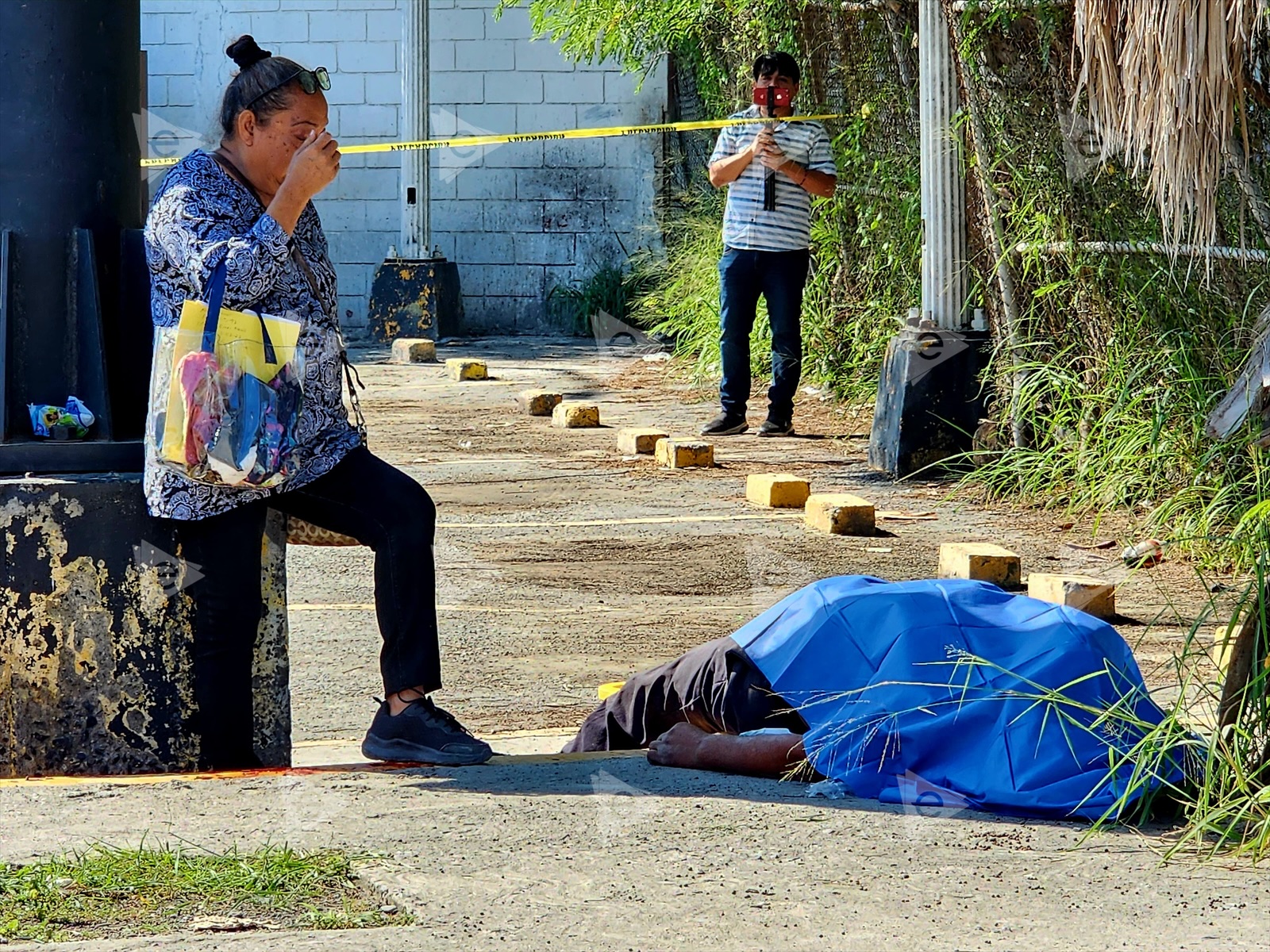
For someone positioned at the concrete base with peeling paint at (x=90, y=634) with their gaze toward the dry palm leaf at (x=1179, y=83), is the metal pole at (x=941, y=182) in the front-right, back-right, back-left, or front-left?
front-left

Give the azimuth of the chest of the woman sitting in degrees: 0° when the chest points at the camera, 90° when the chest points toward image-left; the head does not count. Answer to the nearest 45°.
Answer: approximately 270°

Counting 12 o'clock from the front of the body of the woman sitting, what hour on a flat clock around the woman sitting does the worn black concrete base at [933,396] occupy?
The worn black concrete base is roughly at 10 o'clock from the woman sitting.

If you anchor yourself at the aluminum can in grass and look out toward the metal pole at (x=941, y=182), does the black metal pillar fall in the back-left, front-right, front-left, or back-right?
back-left

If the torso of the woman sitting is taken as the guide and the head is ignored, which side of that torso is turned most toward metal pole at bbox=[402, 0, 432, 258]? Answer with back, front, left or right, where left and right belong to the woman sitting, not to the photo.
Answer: left

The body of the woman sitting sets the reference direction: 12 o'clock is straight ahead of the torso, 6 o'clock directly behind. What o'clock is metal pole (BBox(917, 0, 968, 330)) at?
The metal pole is roughly at 10 o'clock from the woman sitting.

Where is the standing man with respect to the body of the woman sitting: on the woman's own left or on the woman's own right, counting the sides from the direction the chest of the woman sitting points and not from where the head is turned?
on the woman's own left

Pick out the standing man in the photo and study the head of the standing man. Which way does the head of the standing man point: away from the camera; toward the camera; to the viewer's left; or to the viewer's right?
toward the camera

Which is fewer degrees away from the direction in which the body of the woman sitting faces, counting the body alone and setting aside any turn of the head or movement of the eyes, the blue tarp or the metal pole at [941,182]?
the blue tarp

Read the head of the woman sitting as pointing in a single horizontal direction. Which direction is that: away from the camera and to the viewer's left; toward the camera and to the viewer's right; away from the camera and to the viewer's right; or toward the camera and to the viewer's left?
toward the camera and to the viewer's right

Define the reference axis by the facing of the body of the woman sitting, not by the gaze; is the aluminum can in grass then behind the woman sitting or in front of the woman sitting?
in front

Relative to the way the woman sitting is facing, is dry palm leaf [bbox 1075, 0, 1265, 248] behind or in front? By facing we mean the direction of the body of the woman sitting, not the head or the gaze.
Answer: in front
